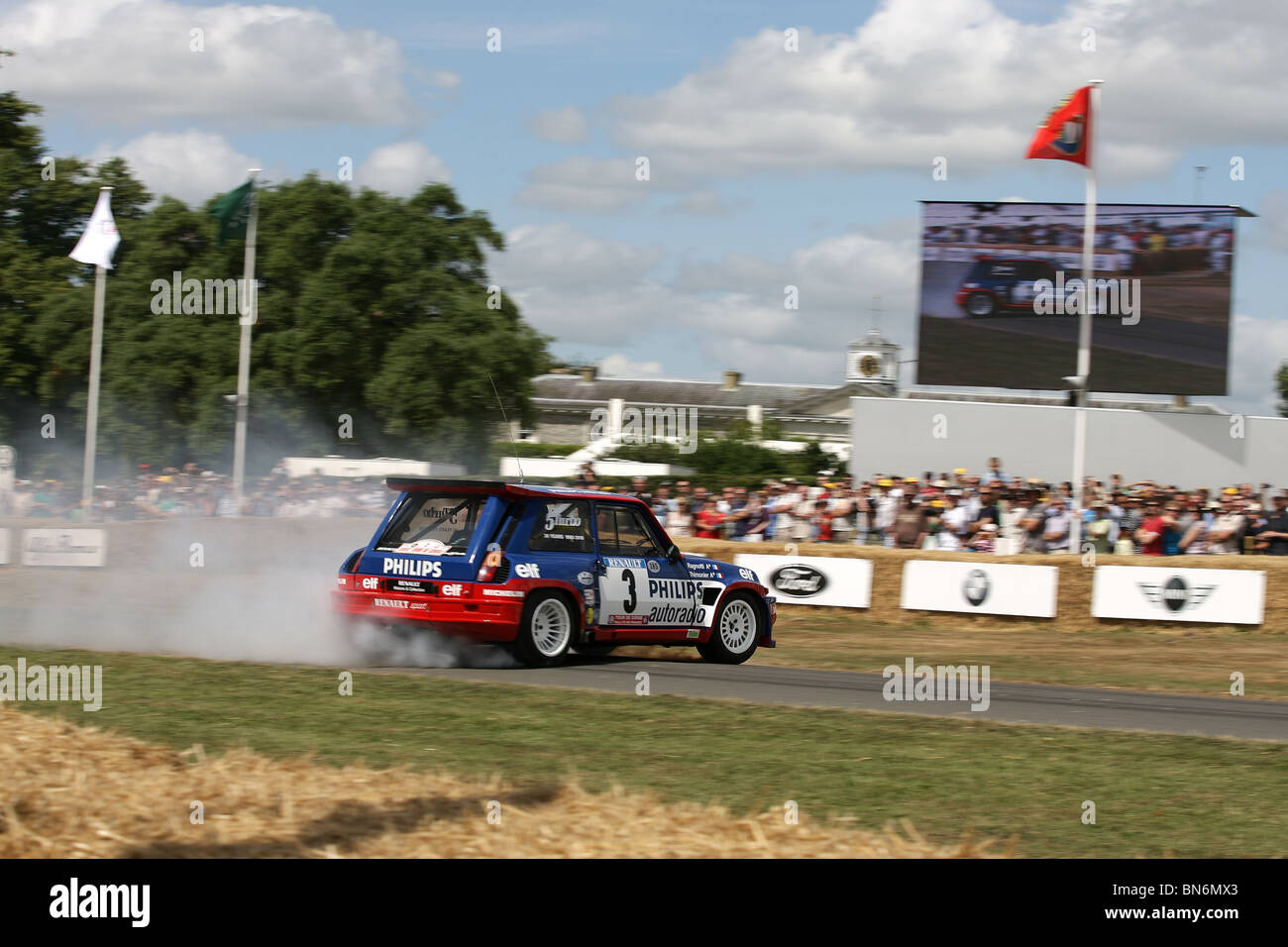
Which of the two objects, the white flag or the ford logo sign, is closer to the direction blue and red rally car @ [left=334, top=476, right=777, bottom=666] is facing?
the ford logo sign

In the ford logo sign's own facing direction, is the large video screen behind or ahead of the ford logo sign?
behind

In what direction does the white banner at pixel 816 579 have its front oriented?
toward the camera

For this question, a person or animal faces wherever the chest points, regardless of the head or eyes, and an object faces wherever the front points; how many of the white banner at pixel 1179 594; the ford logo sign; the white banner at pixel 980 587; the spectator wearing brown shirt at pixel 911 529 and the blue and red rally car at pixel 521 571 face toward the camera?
4

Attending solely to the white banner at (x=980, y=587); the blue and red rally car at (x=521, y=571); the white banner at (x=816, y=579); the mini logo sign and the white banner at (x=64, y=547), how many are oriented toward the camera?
4

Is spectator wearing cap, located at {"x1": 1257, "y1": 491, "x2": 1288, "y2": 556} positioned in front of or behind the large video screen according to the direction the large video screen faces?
in front

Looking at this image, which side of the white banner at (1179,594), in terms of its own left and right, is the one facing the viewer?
front

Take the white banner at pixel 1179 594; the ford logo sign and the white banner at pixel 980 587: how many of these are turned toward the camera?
3

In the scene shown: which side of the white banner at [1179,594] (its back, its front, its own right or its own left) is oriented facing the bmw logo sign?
right

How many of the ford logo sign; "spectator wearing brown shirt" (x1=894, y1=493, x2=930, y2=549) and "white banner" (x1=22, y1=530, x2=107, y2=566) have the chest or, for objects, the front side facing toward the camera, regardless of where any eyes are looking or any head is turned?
3

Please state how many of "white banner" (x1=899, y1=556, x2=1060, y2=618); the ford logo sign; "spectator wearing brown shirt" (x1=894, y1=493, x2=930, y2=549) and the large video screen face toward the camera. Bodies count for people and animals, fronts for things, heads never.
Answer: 4

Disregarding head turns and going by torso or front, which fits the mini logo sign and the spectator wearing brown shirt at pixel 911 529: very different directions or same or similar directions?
same or similar directions

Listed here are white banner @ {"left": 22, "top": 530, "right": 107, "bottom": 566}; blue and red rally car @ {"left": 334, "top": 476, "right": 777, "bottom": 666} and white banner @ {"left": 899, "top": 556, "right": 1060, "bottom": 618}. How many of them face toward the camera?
2

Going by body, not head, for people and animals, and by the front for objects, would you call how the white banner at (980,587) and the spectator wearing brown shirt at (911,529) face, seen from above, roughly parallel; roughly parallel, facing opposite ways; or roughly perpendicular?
roughly parallel

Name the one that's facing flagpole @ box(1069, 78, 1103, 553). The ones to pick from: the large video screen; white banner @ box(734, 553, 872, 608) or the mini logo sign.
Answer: the large video screen

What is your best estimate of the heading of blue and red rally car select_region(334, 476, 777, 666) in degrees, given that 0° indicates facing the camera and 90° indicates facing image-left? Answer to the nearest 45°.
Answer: approximately 225°

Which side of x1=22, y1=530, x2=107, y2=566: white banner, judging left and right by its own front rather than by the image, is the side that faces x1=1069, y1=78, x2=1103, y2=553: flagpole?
left
